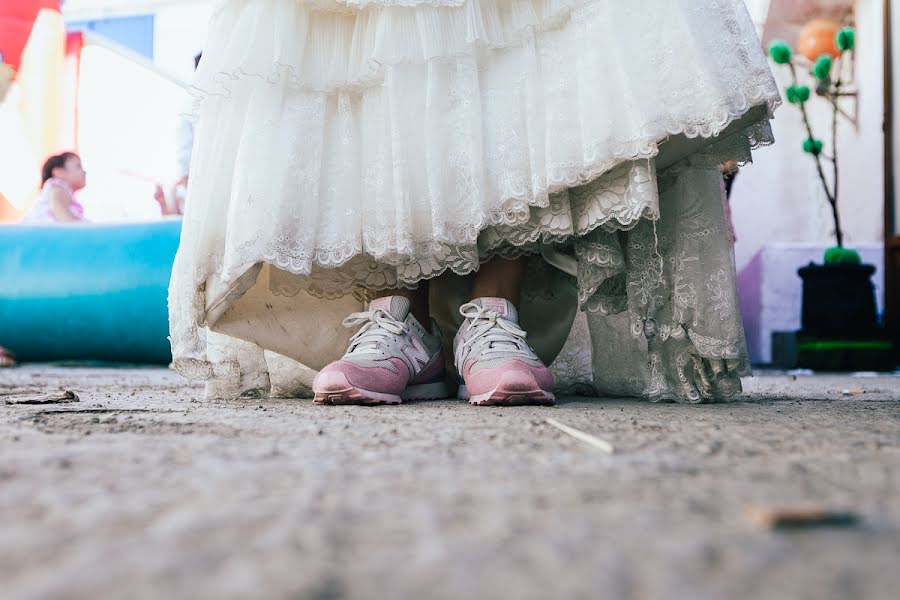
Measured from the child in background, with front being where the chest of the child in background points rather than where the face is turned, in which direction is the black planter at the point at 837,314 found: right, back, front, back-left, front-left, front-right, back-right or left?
front-right

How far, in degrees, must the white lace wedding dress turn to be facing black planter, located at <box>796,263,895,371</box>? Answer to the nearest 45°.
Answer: approximately 135° to its left

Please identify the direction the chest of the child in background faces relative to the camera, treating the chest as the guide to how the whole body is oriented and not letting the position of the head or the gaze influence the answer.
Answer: to the viewer's right

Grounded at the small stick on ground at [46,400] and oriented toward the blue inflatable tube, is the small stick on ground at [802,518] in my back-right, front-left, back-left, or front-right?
back-right

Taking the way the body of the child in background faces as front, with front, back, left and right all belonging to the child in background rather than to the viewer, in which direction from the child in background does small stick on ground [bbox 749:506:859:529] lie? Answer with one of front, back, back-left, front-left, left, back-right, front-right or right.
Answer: right

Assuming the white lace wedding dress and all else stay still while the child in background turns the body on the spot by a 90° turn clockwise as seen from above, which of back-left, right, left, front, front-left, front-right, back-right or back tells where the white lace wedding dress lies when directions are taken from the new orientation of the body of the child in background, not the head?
front

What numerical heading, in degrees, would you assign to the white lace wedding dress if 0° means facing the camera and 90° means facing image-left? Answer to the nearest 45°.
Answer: approximately 0°

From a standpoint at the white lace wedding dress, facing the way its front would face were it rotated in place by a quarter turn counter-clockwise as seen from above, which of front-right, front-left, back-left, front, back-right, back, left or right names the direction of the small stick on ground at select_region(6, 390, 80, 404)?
back

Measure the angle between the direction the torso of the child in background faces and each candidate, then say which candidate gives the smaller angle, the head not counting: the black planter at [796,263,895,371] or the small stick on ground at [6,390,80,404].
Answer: the black planter

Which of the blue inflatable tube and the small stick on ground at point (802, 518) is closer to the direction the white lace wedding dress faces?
the small stick on ground

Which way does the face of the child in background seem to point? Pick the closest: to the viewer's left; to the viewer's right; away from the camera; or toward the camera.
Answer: to the viewer's right
